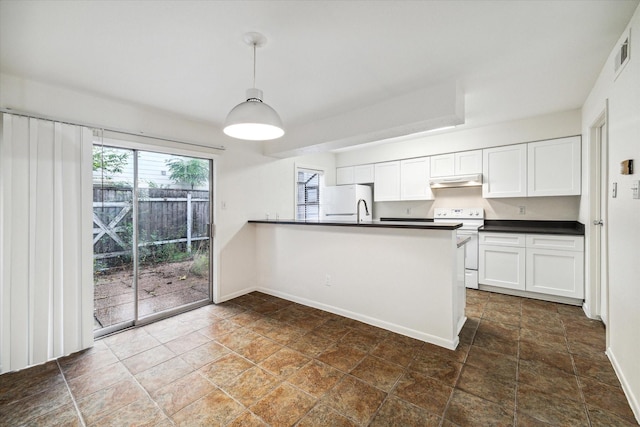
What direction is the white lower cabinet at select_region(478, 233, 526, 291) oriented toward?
toward the camera

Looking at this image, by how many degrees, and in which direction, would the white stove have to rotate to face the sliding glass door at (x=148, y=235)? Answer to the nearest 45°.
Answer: approximately 45° to its right

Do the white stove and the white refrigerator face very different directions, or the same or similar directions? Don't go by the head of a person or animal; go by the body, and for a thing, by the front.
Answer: same or similar directions

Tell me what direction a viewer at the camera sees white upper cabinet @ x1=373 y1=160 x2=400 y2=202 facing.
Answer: facing the viewer and to the left of the viewer

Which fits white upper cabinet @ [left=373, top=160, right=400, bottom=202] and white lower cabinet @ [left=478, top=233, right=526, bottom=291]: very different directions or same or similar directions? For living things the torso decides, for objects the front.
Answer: same or similar directions

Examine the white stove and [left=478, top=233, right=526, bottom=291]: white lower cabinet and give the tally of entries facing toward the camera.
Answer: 2

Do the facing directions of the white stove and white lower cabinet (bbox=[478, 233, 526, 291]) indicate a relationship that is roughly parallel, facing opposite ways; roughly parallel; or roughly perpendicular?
roughly parallel

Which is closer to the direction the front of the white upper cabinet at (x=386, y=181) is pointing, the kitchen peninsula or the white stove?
the kitchen peninsula

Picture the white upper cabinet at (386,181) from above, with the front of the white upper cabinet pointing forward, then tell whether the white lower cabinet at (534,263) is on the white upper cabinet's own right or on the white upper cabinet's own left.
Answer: on the white upper cabinet's own left

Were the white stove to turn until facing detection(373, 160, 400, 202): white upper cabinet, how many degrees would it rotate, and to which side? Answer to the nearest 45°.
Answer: approximately 90° to its right
